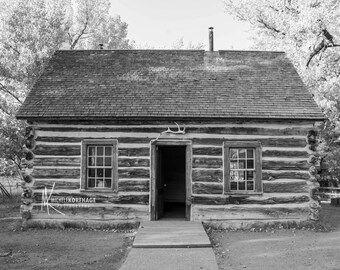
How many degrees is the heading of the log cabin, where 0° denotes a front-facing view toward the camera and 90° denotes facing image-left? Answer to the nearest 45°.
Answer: approximately 0°
